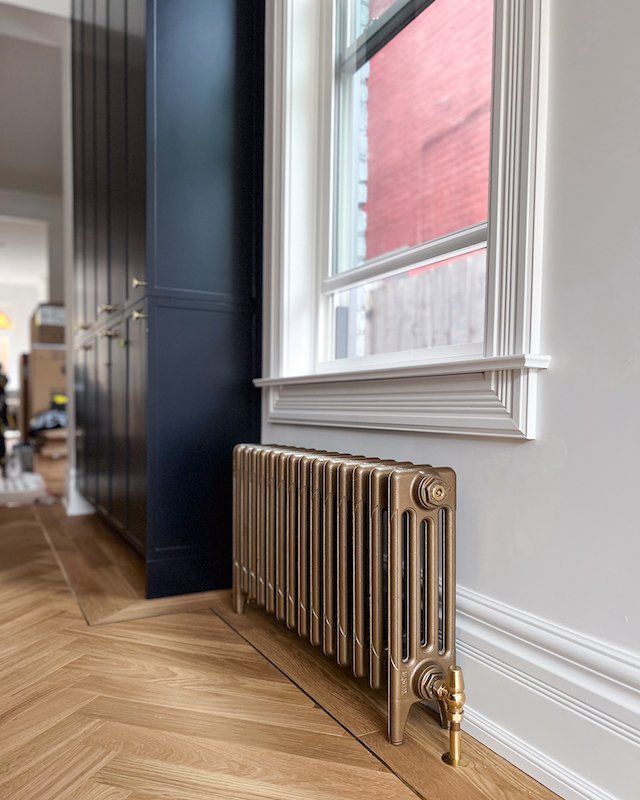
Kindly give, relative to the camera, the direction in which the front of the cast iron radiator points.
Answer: facing the viewer and to the left of the viewer

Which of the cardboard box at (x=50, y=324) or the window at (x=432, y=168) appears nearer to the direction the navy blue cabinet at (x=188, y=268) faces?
the cardboard box

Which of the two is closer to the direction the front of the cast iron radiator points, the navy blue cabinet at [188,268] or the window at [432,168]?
the navy blue cabinet

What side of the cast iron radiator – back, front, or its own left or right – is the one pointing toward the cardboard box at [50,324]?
right

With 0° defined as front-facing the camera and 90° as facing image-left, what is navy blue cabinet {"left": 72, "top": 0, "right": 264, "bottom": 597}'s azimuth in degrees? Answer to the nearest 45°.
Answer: approximately 90°

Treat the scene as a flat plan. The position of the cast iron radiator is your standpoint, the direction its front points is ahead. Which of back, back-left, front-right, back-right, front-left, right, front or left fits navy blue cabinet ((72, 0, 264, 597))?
right

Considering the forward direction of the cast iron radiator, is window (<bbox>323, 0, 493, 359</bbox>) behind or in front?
behind
